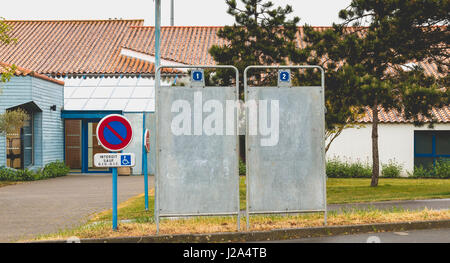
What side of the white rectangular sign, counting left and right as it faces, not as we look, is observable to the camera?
front

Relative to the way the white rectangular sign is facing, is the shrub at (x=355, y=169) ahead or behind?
behind

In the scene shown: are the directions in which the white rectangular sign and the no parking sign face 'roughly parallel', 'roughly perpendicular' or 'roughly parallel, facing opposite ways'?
roughly parallel

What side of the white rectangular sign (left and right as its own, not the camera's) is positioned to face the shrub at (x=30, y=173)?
back

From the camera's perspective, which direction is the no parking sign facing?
toward the camera

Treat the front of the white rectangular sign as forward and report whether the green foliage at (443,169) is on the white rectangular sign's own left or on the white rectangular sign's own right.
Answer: on the white rectangular sign's own left

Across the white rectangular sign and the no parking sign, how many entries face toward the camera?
2

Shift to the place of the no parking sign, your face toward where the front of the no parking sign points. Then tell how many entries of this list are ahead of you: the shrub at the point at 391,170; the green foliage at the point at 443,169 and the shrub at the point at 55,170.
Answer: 0

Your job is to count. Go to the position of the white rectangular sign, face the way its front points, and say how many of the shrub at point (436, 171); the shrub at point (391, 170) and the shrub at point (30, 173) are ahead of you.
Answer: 0

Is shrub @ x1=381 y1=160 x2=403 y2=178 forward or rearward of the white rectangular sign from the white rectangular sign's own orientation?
rearward

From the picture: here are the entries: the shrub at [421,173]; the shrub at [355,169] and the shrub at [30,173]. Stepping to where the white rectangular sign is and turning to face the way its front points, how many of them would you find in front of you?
0

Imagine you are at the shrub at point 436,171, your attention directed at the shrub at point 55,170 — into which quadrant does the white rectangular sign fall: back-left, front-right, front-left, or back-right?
front-left

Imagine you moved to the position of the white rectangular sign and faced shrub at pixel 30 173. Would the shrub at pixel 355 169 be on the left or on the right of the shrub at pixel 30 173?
right

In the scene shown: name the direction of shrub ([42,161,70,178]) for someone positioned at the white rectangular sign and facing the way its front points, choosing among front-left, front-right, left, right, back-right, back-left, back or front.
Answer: back
